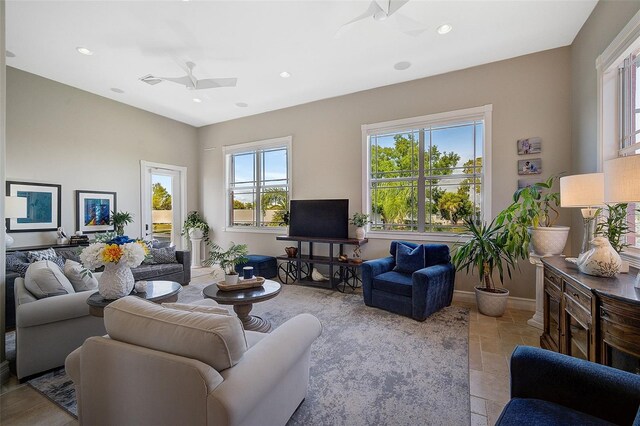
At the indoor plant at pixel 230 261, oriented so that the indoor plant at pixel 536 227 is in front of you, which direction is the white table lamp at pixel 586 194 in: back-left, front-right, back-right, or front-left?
front-right

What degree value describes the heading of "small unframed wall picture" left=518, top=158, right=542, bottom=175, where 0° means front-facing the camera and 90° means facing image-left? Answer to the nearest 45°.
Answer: approximately 0°

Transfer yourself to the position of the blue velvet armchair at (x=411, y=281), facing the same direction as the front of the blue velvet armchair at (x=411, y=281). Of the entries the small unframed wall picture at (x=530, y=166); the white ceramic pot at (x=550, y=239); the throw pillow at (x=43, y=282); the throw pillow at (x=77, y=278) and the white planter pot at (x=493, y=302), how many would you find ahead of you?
2

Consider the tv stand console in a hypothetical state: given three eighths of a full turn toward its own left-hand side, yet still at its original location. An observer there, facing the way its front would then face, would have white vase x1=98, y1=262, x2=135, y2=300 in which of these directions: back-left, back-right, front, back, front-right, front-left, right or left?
back-right

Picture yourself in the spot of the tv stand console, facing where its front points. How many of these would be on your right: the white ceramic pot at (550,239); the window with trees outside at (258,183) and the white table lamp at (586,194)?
1

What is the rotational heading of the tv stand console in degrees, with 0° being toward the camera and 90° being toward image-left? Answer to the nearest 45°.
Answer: approximately 45°

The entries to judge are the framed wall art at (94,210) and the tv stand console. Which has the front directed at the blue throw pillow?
the framed wall art

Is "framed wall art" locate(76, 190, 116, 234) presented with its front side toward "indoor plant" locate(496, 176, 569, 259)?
yes

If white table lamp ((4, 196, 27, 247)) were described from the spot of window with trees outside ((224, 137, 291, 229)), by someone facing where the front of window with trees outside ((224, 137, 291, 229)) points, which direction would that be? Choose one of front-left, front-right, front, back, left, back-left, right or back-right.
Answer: front

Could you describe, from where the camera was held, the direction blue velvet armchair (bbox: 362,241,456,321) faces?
facing the viewer and to the left of the viewer

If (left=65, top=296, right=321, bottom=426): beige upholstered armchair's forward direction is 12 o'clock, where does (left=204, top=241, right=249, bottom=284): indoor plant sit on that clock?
The indoor plant is roughly at 11 o'clock from the beige upholstered armchair.

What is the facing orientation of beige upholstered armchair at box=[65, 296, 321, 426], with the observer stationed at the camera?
facing away from the viewer and to the right of the viewer

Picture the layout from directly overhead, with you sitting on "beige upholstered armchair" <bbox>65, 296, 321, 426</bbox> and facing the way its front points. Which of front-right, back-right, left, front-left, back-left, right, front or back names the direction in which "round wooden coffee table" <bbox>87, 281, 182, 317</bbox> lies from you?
front-left

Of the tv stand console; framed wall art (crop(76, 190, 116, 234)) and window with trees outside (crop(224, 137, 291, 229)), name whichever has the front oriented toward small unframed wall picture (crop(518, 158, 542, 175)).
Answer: the framed wall art

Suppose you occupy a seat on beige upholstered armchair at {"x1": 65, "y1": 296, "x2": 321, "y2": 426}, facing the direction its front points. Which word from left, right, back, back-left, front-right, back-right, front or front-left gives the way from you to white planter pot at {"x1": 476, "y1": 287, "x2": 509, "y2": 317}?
front-right

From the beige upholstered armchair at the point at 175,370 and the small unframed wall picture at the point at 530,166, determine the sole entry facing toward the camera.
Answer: the small unframed wall picture

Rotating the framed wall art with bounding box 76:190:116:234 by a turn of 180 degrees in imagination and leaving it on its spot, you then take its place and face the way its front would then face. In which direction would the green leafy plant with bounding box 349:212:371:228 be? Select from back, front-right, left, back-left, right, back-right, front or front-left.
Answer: back

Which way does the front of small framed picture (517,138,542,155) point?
toward the camera

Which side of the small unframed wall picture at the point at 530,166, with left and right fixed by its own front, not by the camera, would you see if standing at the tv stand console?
right
